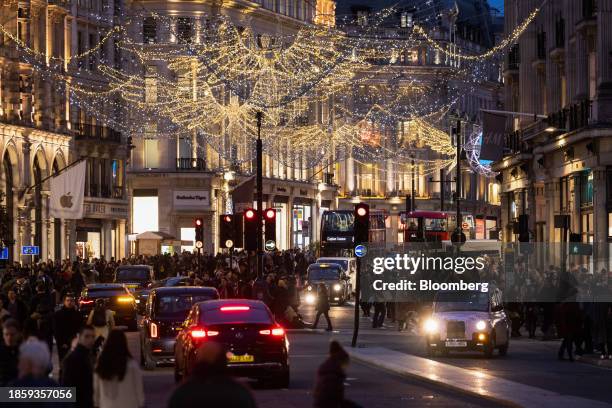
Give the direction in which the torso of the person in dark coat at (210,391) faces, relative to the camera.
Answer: away from the camera

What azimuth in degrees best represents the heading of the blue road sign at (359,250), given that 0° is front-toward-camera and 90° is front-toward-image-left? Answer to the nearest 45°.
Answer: approximately 0°

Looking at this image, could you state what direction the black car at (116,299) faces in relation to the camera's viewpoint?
facing away from the viewer

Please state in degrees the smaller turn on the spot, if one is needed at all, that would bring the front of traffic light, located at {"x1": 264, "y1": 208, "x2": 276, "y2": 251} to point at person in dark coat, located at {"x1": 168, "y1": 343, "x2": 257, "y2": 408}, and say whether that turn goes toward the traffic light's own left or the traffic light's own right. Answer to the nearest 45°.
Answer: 0° — it already faces them

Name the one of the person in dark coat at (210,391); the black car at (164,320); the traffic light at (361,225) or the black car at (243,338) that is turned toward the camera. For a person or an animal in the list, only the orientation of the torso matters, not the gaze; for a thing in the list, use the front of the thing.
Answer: the traffic light

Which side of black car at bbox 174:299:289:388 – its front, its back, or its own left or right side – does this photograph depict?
back

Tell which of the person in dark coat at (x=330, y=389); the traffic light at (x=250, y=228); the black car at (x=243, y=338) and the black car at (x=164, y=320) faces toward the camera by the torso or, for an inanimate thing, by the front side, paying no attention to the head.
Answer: the traffic light

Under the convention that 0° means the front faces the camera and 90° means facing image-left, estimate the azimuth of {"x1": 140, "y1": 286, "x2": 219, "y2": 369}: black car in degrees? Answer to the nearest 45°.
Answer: approximately 180°

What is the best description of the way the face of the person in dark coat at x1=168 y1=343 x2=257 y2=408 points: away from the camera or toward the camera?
away from the camera
